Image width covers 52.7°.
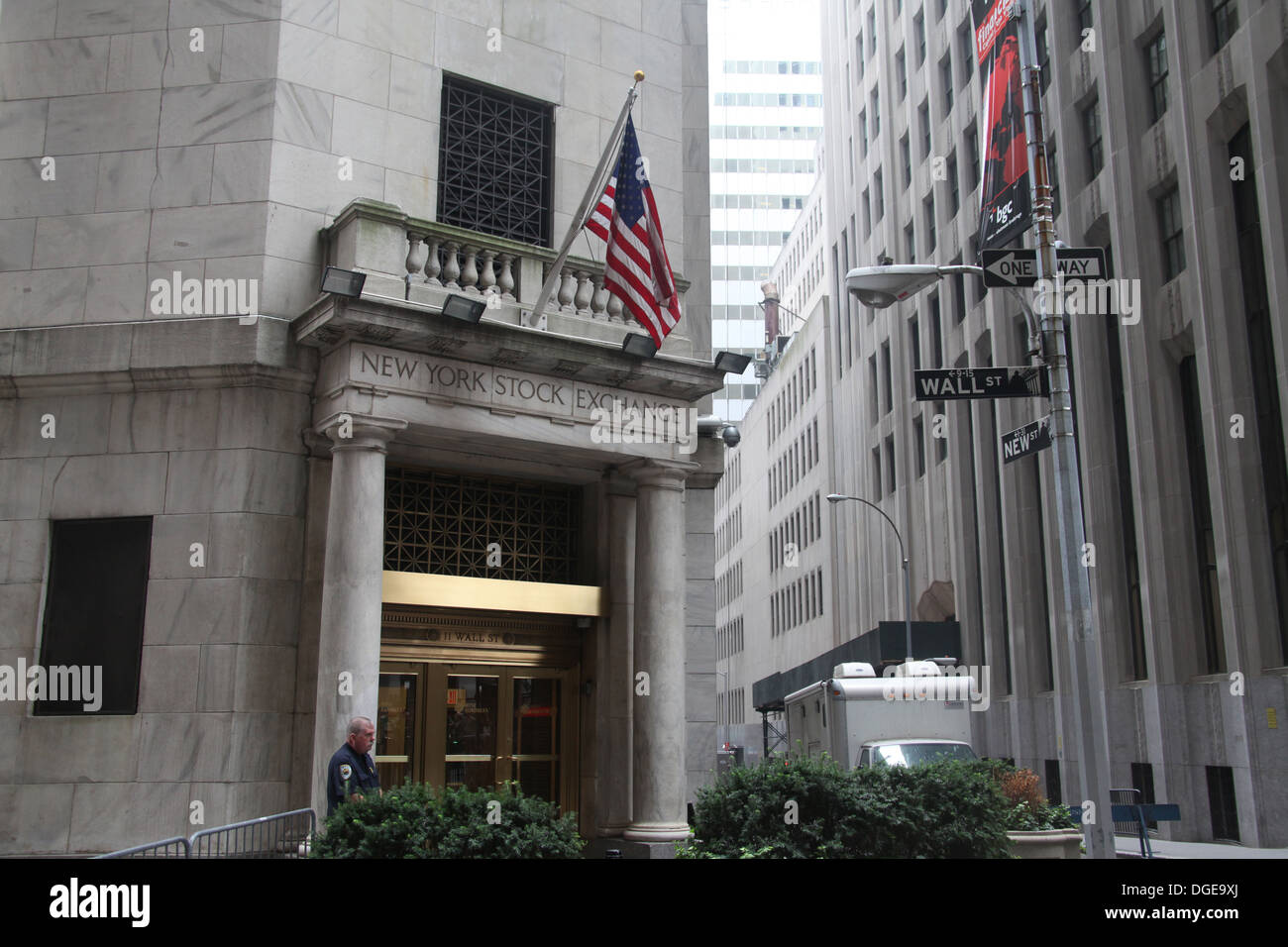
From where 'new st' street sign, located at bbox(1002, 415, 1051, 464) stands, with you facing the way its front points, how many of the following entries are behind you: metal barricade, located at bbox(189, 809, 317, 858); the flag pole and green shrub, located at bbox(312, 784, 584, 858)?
0

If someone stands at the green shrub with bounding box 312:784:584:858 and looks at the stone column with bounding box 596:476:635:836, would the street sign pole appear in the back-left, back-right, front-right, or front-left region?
front-right

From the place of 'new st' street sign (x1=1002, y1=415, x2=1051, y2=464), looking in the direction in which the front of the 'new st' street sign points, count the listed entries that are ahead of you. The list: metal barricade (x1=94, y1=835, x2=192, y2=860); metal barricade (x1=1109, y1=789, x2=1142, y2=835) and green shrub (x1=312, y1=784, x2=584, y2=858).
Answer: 2

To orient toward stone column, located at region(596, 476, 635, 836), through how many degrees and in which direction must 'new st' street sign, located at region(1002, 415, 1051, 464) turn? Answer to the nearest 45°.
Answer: approximately 45° to its right

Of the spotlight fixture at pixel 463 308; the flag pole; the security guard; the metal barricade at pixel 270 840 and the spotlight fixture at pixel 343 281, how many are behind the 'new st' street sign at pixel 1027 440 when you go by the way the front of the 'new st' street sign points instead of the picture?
0

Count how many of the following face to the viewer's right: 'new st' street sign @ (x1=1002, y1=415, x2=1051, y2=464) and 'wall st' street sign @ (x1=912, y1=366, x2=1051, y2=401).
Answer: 0

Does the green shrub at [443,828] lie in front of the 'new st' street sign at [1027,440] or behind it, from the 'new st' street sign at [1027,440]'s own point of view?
in front

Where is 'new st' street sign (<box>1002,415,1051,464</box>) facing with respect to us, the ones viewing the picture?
facing the viewer and to the left of the viewer

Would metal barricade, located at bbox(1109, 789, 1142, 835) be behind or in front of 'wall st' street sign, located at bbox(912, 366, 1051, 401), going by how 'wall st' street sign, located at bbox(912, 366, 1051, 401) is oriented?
behind

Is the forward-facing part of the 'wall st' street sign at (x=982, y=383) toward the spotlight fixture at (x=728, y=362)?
no

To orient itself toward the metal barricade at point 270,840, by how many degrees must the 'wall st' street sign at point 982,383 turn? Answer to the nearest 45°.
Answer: approximately 90° to its right

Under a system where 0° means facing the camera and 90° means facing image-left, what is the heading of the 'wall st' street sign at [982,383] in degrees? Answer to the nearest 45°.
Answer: approximately 0°

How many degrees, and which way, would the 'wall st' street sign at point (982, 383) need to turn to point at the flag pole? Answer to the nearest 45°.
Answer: approximately 90° to its right

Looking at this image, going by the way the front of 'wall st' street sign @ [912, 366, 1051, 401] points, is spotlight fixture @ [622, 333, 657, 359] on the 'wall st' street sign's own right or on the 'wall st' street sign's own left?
on the 'wall st' street sign's own right

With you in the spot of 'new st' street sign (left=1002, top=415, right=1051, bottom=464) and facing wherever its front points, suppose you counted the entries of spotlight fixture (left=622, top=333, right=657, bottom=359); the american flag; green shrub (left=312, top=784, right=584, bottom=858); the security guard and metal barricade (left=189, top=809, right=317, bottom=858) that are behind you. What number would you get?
0

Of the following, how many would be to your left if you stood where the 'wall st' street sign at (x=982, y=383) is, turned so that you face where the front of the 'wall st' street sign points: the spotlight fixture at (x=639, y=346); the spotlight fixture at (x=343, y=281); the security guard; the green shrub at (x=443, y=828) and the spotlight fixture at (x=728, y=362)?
0
